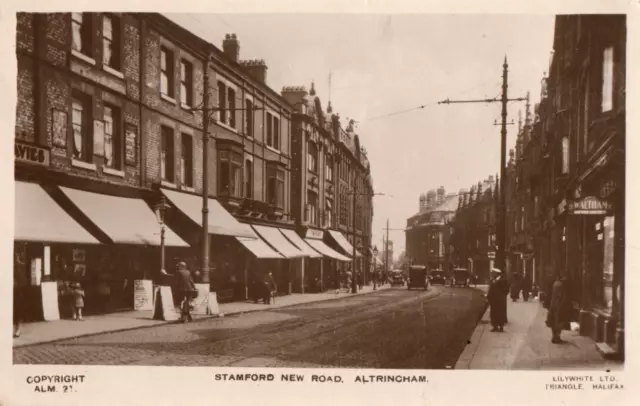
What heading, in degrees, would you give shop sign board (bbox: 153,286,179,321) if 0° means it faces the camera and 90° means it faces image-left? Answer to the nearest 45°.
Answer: approximately 315°
